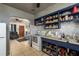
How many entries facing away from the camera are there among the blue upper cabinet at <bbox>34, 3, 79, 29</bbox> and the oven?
0

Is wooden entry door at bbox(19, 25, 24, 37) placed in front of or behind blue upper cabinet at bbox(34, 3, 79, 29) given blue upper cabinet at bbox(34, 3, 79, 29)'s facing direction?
in front

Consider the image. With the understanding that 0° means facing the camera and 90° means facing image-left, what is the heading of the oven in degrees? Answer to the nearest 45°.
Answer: approximately 45°

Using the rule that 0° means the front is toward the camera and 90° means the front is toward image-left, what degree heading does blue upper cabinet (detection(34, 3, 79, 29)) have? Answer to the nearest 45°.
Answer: approximately 45°
